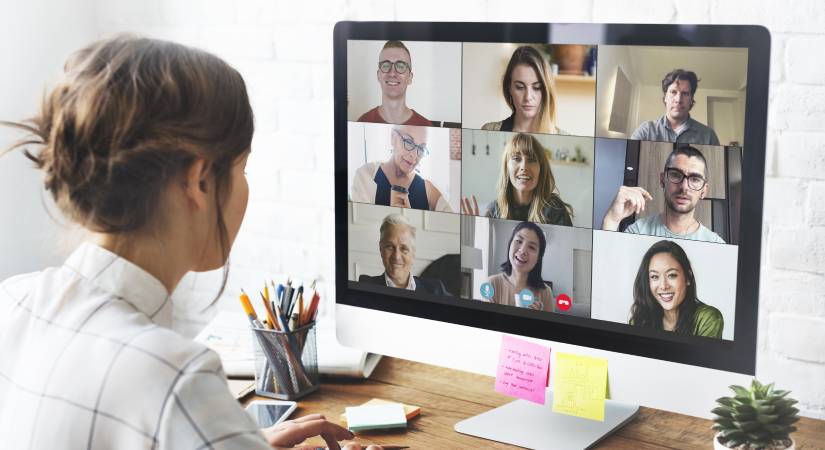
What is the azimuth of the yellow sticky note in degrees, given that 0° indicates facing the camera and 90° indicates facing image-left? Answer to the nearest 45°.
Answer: approximately 45°

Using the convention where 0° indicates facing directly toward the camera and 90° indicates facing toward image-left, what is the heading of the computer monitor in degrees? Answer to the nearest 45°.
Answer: approximately 45°

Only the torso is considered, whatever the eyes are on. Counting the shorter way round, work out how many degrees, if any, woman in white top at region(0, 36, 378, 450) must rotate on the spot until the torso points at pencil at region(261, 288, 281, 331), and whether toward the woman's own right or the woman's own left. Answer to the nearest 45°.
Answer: approximately 45° to the woman's own left

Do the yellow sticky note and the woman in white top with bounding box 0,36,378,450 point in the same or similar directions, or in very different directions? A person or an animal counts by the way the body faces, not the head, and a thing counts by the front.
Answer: very different directions

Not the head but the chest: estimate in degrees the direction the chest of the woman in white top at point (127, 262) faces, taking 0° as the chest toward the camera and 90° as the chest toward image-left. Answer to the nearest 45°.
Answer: approximately 225°

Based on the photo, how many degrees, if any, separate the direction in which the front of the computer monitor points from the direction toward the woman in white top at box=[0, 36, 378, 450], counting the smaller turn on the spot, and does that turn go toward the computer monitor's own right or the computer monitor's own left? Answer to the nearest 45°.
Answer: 0° — it already faces them

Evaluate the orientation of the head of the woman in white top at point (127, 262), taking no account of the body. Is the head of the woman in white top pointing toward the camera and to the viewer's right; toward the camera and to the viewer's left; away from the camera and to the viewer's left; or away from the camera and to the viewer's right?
away from the camera and to the viewer's right

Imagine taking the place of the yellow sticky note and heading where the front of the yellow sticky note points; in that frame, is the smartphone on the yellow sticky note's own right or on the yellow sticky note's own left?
on the yellow sticky note's own right

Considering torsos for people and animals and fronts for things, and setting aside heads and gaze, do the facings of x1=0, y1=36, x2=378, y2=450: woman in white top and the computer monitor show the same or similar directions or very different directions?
very different directions
